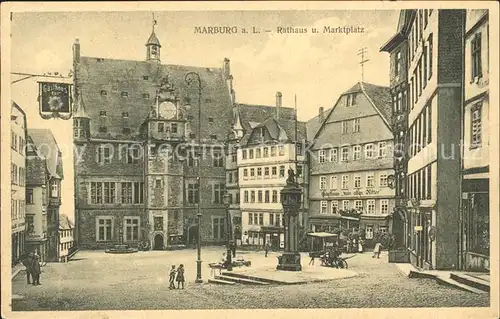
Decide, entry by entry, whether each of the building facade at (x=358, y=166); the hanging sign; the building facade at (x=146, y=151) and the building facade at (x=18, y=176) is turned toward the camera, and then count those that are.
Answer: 3

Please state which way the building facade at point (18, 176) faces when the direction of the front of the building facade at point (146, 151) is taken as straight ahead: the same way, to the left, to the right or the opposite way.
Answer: to the left

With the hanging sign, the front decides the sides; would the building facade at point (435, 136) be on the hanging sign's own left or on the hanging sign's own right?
on the hanging sign's own left

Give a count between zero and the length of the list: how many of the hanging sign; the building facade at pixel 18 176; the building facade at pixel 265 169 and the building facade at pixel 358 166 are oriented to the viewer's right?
1

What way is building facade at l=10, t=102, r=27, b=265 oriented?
to the viewer's right

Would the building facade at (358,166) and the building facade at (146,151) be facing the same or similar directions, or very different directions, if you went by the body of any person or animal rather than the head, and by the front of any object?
same or similar directions

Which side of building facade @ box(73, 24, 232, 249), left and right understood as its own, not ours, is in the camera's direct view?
front

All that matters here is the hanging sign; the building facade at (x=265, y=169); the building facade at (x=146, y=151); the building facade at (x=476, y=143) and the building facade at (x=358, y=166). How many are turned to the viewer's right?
0

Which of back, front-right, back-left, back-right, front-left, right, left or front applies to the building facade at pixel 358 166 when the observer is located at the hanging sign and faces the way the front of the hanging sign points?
left

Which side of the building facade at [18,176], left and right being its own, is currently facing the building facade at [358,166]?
front

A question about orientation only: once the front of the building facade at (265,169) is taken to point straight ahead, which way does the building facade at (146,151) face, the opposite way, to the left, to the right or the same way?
the same way

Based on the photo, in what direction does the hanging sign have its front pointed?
toward the camera
